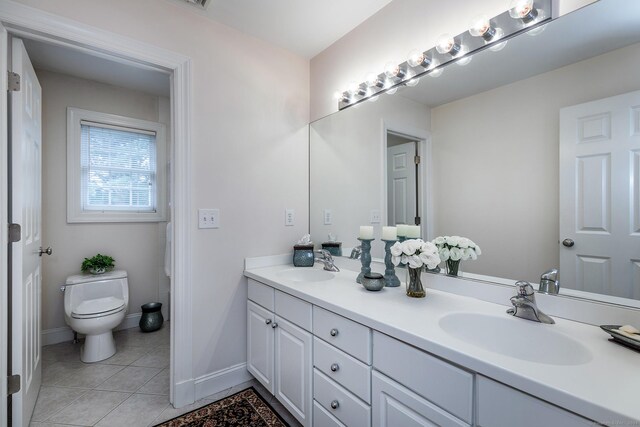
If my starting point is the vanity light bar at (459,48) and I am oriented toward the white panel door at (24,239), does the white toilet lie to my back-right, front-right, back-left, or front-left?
front-right

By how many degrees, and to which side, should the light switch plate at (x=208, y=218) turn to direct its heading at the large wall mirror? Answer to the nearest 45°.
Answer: approximately 45° to its left

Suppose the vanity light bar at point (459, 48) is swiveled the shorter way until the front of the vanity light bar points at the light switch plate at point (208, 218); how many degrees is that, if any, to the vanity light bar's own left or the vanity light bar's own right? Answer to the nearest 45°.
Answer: approximately 45° to the vanity light bar's own right

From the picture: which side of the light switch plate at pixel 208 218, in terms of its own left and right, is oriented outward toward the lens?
front

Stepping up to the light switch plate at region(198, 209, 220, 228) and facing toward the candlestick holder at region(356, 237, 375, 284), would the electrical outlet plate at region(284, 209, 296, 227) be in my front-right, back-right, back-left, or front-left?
front-left

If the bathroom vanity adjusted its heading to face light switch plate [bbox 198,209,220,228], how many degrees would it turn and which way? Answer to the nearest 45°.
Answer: approximately 45° to its right

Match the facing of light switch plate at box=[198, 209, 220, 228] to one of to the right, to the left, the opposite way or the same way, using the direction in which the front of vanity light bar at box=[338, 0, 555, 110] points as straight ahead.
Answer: to the left

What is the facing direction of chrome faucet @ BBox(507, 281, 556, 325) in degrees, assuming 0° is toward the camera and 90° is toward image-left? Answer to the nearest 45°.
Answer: approximately 45°

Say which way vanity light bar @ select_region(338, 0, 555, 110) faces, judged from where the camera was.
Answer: facing the viewer and to the left of the viewer

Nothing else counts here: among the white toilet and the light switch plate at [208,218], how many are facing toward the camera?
2

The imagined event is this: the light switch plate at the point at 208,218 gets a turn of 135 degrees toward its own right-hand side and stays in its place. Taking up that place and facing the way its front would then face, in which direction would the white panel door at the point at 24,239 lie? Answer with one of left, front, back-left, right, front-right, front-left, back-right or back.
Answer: front-left

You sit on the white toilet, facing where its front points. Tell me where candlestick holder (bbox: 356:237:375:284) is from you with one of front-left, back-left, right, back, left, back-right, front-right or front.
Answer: front-left

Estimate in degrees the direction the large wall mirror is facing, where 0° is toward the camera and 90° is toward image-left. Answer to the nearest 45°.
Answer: approximately 45°

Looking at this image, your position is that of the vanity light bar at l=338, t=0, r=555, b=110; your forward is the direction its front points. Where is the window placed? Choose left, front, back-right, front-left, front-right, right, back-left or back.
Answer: front-right

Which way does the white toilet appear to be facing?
toward the camera
